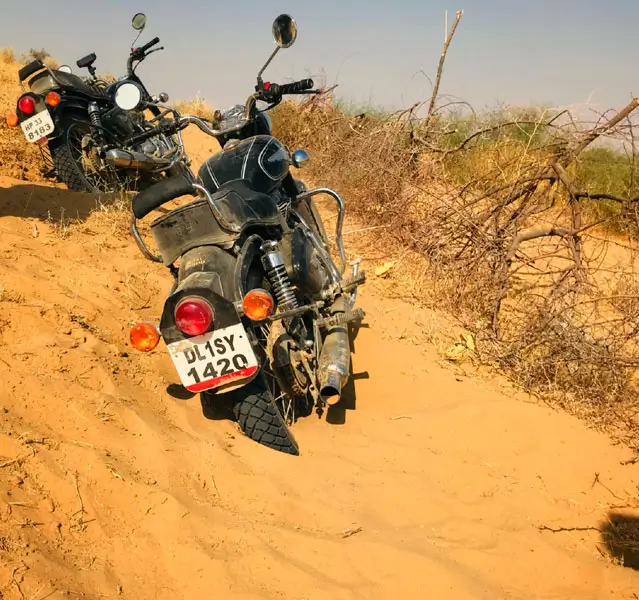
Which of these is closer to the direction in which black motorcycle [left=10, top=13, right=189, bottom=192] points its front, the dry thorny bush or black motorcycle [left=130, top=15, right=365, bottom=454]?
the dry thorny bush

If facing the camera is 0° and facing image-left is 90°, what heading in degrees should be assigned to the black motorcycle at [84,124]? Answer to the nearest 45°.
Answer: approximately 225°

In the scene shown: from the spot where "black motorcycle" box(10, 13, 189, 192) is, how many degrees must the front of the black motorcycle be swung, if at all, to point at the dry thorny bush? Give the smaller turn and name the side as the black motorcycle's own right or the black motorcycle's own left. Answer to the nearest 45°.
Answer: approximately 90° to the black motorcycle's own right

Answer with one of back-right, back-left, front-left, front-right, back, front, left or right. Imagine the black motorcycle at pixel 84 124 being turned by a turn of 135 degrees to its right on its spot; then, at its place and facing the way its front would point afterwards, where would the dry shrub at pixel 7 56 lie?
back

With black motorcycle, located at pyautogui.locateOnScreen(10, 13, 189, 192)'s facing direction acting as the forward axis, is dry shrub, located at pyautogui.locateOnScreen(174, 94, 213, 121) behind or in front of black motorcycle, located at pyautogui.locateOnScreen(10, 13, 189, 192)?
in front

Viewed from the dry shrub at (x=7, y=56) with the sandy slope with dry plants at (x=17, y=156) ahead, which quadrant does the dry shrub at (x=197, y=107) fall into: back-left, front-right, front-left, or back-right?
front-left

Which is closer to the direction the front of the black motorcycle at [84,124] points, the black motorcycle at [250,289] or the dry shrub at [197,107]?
the dry shrub

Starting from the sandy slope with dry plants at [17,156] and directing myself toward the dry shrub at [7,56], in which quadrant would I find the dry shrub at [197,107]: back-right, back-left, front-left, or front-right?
front-right

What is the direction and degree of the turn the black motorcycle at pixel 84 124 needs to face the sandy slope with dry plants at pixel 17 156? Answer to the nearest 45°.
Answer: approximately 90° to its left
